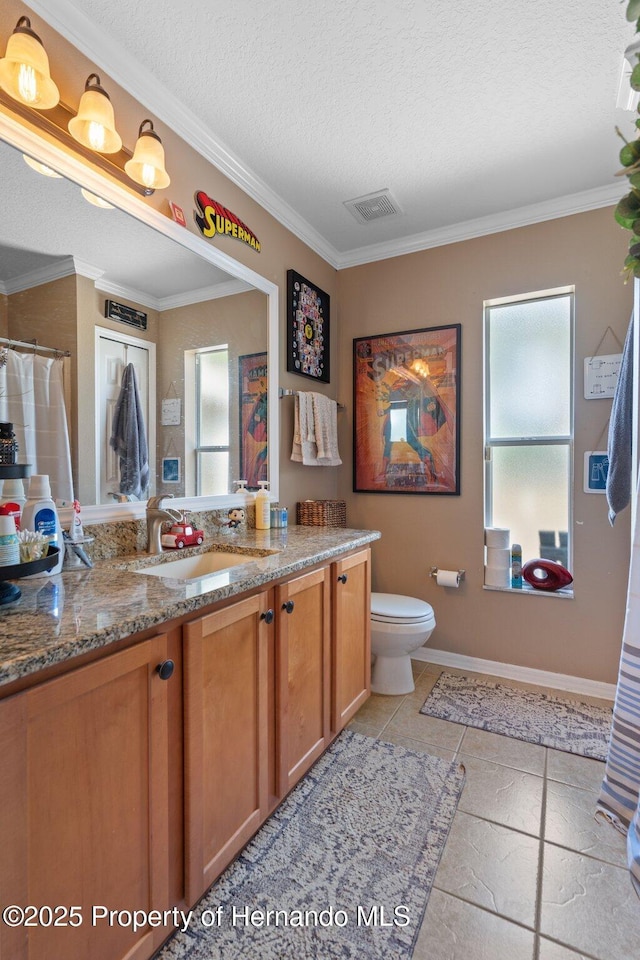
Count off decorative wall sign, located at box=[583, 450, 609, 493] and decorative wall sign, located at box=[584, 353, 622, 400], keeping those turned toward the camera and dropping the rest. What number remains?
2

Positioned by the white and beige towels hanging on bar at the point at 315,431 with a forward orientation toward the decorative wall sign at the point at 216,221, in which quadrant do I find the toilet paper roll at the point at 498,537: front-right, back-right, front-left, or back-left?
back-left

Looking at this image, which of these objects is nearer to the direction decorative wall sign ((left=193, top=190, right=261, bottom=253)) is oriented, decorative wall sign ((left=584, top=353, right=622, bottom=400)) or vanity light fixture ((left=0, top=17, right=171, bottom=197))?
the decorative wall sign

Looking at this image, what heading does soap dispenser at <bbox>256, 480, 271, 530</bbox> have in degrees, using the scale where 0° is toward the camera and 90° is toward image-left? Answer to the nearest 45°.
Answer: approximately 315°

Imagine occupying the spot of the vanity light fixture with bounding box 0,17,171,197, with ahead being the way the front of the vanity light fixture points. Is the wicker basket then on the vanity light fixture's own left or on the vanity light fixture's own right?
on the vanity light fixture's own left
